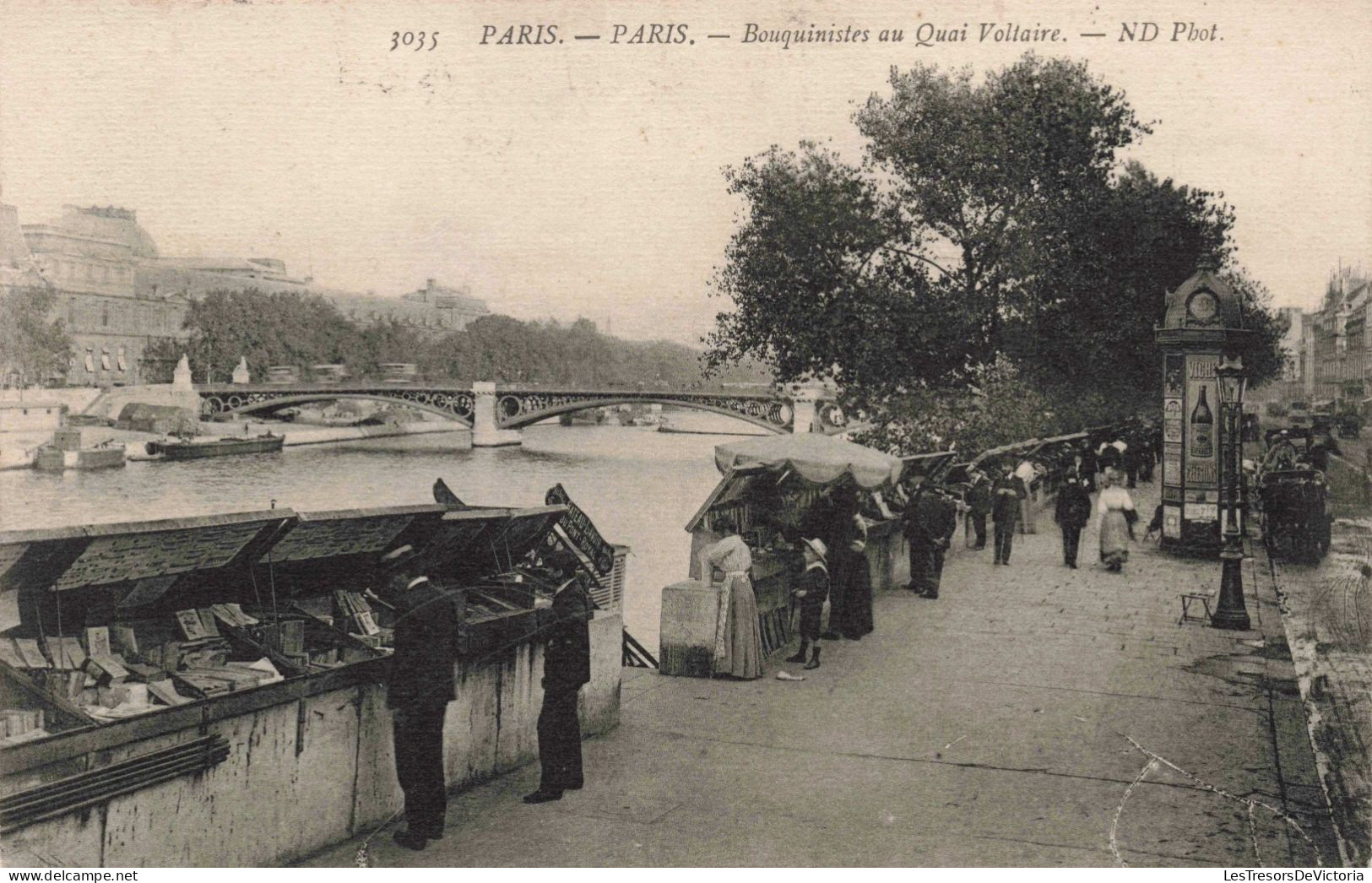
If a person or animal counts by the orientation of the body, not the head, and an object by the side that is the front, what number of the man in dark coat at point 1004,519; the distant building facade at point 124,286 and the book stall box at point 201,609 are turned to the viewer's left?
0

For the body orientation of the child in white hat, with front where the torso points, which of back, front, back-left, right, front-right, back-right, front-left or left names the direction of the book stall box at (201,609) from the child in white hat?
front-left

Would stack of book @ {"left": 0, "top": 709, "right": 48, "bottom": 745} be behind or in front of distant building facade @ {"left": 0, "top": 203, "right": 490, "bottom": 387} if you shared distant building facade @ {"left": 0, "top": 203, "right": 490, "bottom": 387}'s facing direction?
in front

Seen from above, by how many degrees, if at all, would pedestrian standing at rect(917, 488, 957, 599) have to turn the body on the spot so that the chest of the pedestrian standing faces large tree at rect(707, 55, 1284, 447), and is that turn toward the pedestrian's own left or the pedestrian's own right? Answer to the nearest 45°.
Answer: approximately 90° to the pedestrian's own right

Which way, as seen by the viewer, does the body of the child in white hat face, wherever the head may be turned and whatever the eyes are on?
to the viewer's left

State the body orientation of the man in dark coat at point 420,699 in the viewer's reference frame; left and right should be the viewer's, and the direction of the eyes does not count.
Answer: facing to the left of the viewer

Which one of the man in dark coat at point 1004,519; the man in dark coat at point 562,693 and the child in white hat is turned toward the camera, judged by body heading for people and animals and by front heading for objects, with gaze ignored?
the man in dark coat at point 1004,519

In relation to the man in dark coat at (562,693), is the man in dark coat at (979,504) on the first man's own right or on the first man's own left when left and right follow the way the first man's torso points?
on the first man's own right

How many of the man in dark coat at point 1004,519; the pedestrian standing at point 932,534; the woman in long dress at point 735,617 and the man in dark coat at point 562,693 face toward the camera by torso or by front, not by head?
1

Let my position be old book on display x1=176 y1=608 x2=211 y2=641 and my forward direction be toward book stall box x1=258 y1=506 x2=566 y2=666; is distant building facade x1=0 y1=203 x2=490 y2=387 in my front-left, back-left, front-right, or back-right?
front-left

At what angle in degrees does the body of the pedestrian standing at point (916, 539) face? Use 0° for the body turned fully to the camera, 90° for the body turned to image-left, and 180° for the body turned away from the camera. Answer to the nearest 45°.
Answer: approximately 90°

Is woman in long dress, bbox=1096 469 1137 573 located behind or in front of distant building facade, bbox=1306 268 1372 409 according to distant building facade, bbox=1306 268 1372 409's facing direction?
in front

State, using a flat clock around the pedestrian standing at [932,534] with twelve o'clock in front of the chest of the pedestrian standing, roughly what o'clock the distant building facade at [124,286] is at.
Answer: The distant building facade is roughly at 1 o'clock from the pedestrian standing.

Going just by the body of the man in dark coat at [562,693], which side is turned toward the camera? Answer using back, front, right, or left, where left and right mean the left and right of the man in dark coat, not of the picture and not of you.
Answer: left

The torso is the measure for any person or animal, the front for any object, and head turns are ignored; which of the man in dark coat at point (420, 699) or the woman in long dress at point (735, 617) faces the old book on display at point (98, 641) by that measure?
the man in dark coat
